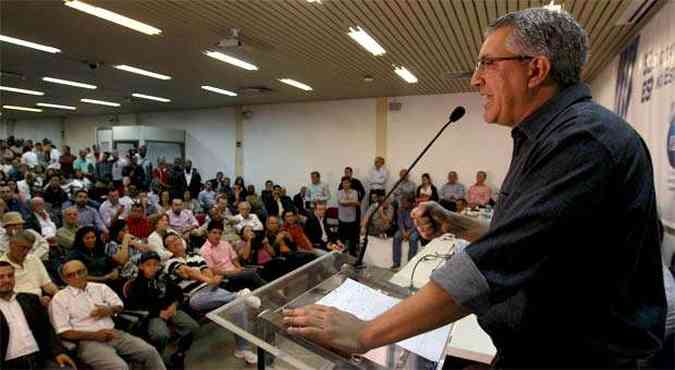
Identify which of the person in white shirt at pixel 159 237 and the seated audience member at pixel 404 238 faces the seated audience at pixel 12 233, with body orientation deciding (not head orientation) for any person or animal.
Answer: the seated audience member at pixel 404 238

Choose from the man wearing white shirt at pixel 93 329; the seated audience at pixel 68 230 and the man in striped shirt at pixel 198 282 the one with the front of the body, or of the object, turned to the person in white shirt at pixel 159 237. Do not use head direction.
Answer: the seated audience at pixel 68 230

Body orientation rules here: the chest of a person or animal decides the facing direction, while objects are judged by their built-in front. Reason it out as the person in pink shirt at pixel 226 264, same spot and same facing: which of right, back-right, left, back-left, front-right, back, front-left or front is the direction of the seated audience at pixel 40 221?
back

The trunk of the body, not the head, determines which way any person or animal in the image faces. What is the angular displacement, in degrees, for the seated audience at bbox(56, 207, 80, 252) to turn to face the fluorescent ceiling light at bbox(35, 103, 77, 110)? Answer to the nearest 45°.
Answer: approximately 135° to their left

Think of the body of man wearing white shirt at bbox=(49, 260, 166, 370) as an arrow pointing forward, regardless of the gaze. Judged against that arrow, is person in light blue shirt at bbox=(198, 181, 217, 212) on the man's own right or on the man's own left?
on the man's own left

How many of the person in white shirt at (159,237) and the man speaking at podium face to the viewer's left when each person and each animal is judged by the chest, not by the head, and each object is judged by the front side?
1

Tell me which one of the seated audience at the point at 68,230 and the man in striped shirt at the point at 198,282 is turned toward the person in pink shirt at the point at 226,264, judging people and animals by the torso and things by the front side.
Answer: the seated audience at the point at 68,230

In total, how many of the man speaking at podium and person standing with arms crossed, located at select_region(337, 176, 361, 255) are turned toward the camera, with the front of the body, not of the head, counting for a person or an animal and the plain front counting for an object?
1

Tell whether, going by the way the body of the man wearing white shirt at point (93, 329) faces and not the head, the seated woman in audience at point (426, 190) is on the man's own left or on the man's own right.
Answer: on the man's own left
